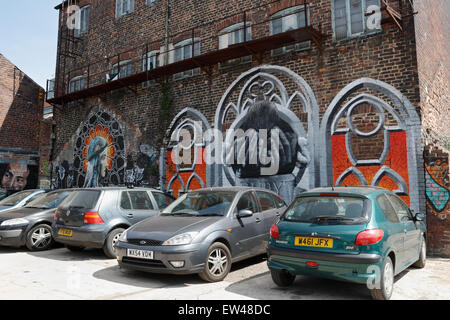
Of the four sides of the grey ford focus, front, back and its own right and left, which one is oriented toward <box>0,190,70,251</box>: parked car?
right

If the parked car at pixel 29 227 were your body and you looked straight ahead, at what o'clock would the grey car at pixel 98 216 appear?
The grey car is roughly at 9 o'clock from the parked car.

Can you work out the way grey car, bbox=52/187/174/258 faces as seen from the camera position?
facing away from the viewer and to the right of the viewer

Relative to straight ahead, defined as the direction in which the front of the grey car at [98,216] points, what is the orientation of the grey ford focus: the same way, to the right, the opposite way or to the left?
the opposite way

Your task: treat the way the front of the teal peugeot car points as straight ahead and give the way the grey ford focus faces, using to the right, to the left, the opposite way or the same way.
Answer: the opposite way

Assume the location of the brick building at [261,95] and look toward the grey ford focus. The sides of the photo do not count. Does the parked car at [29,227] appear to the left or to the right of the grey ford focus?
right

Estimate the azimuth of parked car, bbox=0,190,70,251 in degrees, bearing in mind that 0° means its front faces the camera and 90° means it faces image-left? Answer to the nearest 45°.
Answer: approximately 45°

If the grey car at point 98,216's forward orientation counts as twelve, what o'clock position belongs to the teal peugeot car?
The teal peugeot car is roughly at 3 o'clock from the grey car.

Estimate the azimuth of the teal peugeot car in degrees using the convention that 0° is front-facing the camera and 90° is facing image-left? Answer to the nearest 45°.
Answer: approximately 225°

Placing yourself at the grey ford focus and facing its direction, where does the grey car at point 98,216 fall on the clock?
The grey car is roughly at 3 o'clock from the grey ford focus.

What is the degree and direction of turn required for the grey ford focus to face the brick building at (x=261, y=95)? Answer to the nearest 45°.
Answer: approximately 135° to its right

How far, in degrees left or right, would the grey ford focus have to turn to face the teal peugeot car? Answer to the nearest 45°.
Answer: approximately 90° to its left

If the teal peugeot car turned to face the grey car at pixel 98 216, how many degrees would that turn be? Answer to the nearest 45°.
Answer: approximately 135° to its left

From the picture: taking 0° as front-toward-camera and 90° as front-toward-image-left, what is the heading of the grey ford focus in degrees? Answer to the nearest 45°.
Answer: approximately 45°
